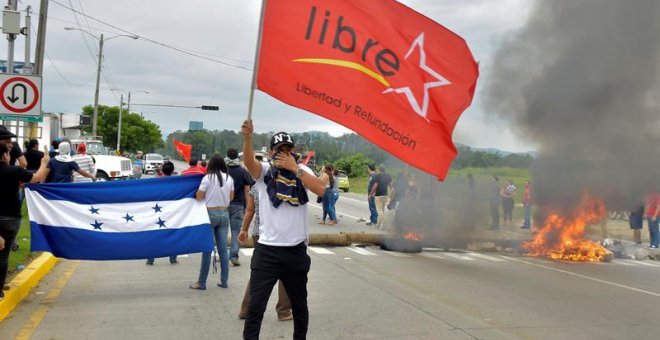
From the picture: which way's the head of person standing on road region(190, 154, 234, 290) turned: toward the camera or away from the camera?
away from the camera

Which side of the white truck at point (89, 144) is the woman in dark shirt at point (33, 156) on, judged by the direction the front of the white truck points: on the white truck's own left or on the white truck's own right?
on the white truck's own right

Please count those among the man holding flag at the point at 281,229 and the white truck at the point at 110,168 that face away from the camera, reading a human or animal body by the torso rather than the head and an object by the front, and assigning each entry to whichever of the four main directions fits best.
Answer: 0

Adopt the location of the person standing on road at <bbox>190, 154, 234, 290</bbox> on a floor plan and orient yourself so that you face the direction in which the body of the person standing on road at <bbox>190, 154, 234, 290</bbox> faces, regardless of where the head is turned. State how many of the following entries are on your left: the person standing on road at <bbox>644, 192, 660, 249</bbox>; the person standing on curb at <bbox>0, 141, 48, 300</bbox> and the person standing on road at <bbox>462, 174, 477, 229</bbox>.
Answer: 1

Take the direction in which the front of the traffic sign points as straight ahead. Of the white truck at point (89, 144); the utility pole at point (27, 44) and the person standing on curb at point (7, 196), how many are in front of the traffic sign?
1

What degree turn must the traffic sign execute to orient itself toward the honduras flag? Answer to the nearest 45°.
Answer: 0° — it already faces it

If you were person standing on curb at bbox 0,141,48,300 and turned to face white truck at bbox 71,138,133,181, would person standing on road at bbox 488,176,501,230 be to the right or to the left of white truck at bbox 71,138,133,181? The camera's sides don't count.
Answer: right

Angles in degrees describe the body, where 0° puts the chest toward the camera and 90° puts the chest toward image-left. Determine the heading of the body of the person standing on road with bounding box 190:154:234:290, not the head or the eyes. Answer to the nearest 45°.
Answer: approximately 135°

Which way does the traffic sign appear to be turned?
toward the camera
